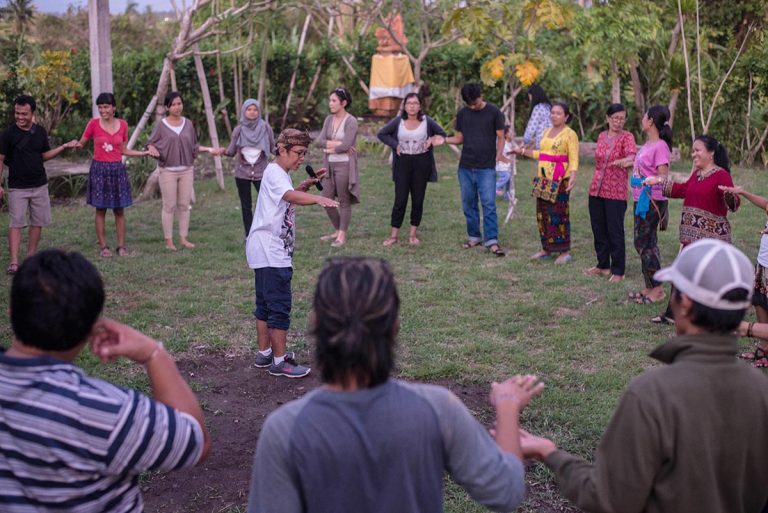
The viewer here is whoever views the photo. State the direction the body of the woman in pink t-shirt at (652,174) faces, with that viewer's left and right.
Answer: facing to the left of the viewer

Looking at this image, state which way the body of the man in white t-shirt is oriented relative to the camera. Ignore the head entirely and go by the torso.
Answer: to the viewer's right

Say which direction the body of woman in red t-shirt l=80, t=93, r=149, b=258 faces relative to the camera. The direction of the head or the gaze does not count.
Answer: toward the camera

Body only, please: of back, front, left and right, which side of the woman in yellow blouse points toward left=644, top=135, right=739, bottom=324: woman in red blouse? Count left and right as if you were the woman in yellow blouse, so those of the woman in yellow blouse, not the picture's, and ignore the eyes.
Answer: left

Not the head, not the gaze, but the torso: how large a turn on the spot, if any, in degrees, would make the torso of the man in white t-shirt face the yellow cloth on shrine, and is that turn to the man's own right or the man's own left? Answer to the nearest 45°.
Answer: approximately 90° to the man's own left

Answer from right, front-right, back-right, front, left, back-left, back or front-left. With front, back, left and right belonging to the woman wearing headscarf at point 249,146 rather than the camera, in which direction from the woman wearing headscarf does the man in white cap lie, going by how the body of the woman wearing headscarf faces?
front

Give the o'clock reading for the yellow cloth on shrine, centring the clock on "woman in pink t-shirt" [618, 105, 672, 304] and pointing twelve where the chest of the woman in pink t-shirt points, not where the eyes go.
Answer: The yellow cloth on shrine is roughly at 2 o'clock from the woman in pink t-shirt.

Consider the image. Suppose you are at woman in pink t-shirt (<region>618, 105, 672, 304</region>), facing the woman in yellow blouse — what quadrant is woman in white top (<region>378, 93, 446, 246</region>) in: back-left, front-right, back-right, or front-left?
front-left

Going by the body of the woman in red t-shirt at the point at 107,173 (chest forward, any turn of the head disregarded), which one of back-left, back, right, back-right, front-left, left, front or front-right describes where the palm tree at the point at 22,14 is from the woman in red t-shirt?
back

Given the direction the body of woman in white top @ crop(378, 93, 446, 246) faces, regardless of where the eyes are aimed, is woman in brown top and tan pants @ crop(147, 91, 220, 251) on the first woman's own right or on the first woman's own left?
on the first woman's own right

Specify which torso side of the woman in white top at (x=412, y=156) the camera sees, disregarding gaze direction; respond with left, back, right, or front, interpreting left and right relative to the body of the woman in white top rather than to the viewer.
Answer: front

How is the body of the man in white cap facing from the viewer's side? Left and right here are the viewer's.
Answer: facing away from the viewer and to the left of the viewer

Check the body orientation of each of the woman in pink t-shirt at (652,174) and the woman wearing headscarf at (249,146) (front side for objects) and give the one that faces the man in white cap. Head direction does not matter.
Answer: the woman wearing headscarf

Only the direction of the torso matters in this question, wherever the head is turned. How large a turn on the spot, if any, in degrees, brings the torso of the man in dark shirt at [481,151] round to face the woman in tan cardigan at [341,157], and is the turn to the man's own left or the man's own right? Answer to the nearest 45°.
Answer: approximately 90° to the man's own right

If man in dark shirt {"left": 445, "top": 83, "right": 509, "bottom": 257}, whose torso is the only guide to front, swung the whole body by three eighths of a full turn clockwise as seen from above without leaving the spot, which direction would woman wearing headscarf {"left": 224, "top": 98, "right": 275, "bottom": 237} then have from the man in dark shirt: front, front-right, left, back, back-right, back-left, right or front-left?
front-left

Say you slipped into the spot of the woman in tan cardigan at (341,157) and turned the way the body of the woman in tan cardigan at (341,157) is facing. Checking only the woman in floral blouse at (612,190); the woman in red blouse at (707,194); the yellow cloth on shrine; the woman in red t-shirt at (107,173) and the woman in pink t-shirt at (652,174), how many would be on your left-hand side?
3
